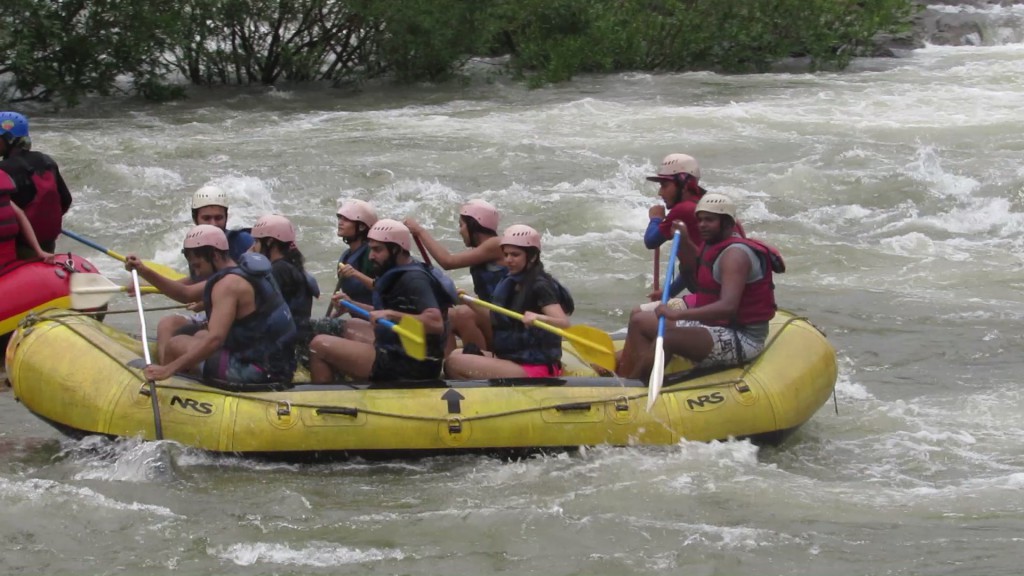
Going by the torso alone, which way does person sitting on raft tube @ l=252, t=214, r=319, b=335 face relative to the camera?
to the viewer's left

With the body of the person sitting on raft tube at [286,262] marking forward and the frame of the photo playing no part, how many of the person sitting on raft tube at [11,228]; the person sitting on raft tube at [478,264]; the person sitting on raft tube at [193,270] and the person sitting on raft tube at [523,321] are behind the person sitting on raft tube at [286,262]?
2

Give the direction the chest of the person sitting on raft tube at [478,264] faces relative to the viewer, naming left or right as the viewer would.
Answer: facing to the left of the viewer

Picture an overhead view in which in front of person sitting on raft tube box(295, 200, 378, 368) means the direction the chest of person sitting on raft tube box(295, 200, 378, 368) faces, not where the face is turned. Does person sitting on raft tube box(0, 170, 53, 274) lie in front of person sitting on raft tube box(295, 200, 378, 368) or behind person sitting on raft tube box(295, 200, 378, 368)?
in front

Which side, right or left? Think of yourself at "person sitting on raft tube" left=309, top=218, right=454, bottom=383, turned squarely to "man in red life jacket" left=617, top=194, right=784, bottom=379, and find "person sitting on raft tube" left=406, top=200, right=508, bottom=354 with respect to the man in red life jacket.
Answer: left

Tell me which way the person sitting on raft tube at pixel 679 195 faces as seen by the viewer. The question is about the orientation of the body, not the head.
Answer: to the viewer's left

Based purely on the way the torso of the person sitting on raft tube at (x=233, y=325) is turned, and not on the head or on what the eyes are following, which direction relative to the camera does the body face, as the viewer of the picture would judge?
to the viewer's left

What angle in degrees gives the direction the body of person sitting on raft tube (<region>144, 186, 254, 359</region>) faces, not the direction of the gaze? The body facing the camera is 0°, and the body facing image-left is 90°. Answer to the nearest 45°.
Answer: approximately 45°

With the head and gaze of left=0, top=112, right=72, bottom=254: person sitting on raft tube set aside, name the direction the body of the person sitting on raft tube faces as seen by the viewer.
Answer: to the viewer's left
